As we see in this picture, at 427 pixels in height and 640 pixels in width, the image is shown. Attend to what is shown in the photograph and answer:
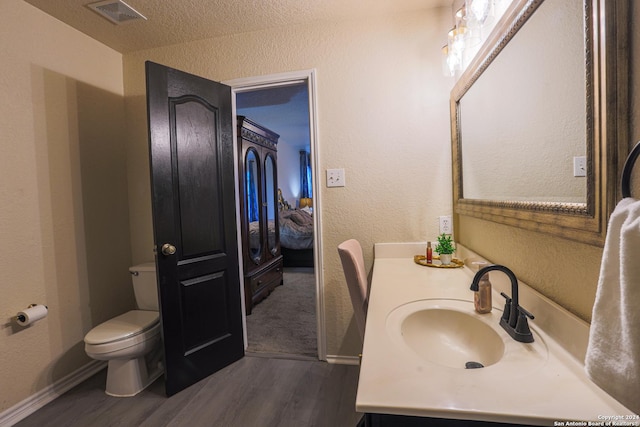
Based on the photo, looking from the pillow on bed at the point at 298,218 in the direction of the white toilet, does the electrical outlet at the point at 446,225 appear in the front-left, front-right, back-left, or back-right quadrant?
front-left

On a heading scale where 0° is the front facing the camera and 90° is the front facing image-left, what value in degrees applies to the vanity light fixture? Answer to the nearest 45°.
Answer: approximately 90°

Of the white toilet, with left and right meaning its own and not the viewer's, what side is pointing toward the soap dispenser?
left

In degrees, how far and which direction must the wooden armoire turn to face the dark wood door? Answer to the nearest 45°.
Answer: approximately 45° to its right

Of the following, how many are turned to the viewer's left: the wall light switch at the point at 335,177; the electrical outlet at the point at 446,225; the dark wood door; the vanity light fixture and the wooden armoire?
1

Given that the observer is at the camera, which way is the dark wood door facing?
facing the viewer and to the right of the viewer

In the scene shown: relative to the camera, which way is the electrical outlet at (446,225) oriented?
toward the camera

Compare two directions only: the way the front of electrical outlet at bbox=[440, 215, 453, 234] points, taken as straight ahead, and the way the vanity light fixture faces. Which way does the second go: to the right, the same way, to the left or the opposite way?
to the right

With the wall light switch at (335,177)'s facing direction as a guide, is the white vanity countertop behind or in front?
in front

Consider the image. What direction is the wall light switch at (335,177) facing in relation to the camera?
toward the camera
